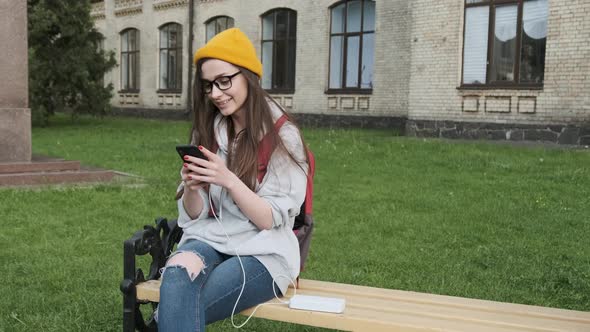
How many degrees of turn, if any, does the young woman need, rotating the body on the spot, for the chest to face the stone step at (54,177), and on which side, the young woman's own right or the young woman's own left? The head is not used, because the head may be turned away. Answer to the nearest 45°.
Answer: approximately 135° to the young woman's own right

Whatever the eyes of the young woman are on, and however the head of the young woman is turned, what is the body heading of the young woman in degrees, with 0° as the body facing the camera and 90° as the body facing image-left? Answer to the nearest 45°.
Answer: approximately 45°

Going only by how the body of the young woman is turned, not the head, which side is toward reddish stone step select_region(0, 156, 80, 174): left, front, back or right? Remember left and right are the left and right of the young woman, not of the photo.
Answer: right
